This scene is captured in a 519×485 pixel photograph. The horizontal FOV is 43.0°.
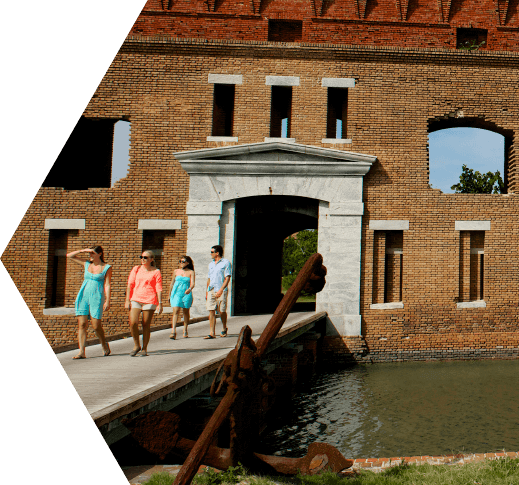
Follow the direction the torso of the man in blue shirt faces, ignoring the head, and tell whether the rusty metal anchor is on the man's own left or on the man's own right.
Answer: on the man's own left

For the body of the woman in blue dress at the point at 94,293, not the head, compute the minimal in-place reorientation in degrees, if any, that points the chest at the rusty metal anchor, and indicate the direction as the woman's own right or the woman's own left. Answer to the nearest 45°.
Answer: approximately 45° to the woman's own left

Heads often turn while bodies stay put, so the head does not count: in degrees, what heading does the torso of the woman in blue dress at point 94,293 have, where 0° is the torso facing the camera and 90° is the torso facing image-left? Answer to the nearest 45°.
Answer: approximately 45°

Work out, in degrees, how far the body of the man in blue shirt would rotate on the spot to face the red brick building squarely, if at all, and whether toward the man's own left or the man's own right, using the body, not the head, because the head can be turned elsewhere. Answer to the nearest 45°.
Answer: approximately 180°

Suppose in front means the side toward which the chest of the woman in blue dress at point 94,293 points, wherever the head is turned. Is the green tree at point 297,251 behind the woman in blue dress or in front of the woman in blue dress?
behind
